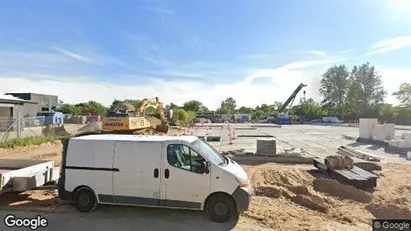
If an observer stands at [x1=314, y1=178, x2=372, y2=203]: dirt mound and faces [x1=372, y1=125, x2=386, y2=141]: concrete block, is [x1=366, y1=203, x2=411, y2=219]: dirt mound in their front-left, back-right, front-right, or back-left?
back-right

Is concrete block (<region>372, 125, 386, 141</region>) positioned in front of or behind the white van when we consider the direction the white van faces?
in front

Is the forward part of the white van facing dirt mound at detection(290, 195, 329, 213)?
yes

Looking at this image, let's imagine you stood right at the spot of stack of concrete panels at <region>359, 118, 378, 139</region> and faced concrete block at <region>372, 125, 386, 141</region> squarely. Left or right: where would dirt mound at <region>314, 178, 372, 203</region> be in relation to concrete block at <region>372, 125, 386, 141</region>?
right

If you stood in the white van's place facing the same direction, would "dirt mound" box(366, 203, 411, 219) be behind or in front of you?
in front

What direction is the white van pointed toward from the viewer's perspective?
to the viewer's right

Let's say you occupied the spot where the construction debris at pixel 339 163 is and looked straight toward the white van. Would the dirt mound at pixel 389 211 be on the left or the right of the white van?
left

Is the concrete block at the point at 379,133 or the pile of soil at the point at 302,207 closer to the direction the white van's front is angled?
the pile of soil

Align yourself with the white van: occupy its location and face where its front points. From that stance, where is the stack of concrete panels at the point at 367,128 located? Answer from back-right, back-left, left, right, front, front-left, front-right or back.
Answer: front-left

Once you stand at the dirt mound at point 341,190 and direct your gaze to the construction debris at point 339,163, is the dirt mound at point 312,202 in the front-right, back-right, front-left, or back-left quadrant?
back-left

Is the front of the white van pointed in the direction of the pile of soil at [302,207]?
yes

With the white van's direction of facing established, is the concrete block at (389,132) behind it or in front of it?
in front
